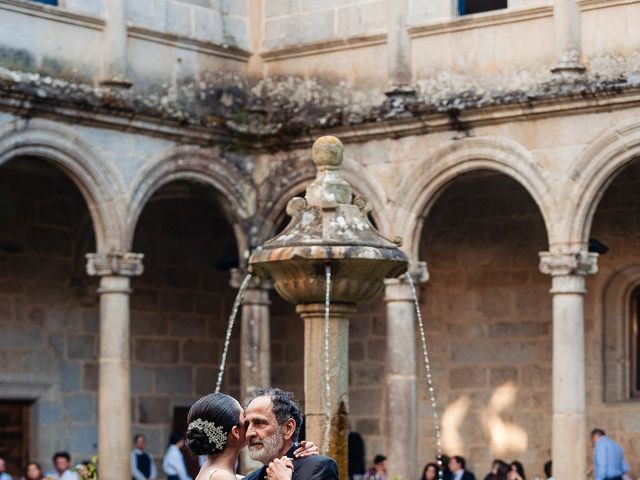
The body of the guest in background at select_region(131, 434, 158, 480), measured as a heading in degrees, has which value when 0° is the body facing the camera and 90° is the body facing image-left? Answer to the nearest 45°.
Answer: approximately 0°

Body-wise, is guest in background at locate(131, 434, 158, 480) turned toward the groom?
yes

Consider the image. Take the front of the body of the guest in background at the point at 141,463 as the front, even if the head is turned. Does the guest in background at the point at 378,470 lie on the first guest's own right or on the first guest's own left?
on the first guest's own left

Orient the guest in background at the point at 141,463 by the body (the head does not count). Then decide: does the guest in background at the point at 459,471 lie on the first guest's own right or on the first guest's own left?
on the first guest's own left

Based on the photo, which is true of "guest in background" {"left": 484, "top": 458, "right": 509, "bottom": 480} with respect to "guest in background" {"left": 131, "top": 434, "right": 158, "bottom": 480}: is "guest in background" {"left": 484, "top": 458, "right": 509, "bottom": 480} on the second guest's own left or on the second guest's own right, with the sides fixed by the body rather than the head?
on the second guest's own left

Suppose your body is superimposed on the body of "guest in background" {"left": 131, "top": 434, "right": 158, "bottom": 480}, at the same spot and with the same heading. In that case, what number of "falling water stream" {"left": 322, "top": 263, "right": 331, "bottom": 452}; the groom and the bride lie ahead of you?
3

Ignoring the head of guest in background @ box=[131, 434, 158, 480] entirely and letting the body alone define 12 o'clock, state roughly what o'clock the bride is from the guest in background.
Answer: The bride is roughly at 12 o'clock from the guest in background.

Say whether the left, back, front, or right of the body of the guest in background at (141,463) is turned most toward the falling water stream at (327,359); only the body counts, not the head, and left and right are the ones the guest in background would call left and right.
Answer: front

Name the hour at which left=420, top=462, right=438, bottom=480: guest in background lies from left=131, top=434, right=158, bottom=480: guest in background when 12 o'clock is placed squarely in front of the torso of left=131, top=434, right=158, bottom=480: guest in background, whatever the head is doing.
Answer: left=420, top=462, right=438, bottom=480: guest in background is roughly at 10 o'clock from left=131, top=434, right=158, bottom=480: guest in background.
